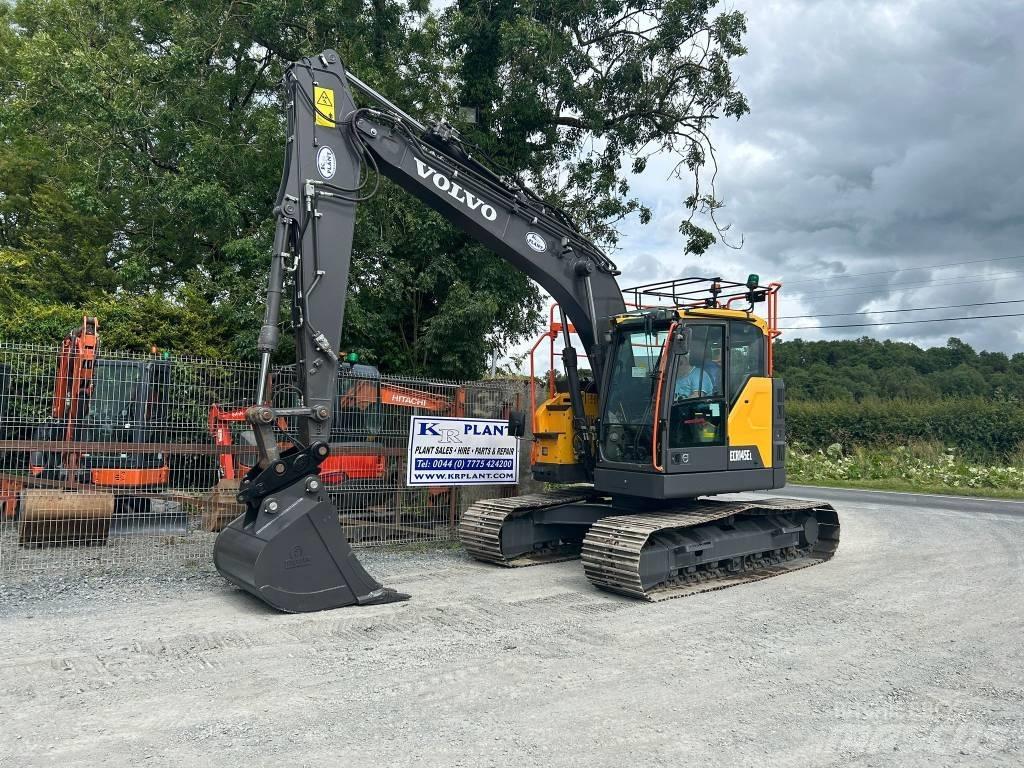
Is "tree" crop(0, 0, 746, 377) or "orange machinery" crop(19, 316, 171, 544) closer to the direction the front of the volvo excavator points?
the orange machinery

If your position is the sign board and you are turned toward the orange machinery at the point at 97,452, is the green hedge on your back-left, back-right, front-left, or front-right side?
back-right

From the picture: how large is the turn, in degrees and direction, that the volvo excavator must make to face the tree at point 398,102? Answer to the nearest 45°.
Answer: approximately 90° to its right

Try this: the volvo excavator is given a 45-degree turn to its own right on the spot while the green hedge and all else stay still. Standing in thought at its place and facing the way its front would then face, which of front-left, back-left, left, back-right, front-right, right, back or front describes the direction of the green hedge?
back-right

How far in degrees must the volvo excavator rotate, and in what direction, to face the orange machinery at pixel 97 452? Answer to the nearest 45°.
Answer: approximately 45° to its right

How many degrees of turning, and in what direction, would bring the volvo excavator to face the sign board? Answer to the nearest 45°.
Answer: approximately 90° to its right

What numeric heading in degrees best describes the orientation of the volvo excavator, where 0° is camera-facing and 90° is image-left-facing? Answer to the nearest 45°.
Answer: approximately 45°
